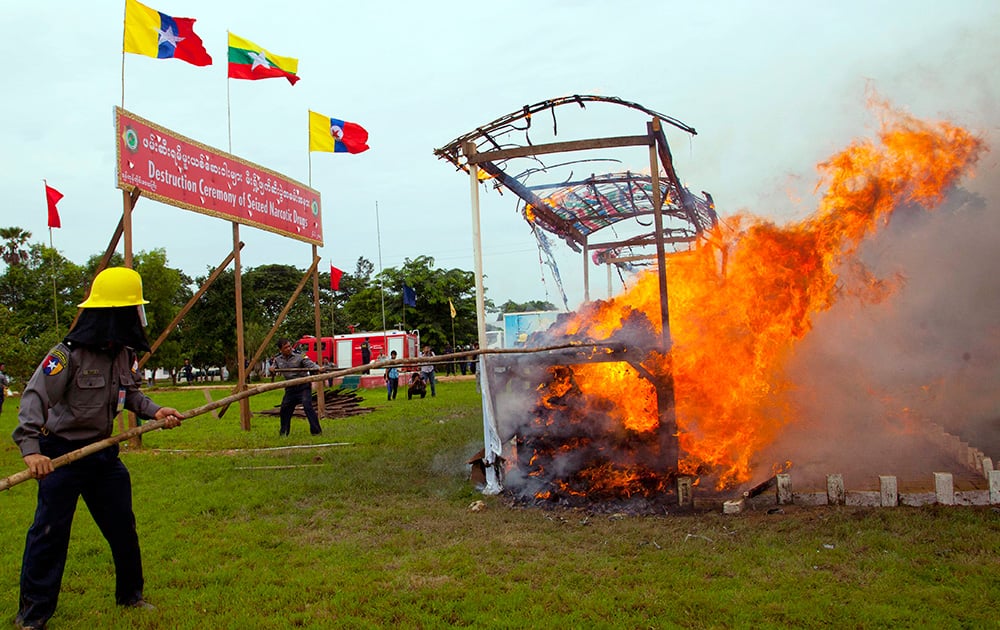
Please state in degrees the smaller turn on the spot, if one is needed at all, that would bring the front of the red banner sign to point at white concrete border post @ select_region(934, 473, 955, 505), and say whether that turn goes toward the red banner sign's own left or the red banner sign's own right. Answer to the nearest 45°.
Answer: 0° — it already faces it

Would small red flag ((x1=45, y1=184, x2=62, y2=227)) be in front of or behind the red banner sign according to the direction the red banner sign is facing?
behind

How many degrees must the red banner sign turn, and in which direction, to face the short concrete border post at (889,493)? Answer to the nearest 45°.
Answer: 0° — it already faces it

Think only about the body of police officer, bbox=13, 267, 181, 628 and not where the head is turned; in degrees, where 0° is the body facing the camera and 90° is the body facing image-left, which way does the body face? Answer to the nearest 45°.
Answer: approximately 315°

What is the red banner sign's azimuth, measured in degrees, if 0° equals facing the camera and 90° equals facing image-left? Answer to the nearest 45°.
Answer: approximately 315°

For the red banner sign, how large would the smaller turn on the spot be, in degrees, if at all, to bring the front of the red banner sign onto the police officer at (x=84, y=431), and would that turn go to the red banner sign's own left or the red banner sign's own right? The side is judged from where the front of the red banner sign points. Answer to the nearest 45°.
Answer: approximately 45° to the red banner sign's own right

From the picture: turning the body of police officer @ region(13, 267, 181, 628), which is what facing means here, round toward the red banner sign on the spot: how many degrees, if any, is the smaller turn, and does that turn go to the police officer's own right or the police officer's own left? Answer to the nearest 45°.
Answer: approximately 135° to the police officer's own left

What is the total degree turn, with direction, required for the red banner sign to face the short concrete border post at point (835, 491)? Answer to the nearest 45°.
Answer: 0° — it already faces it
